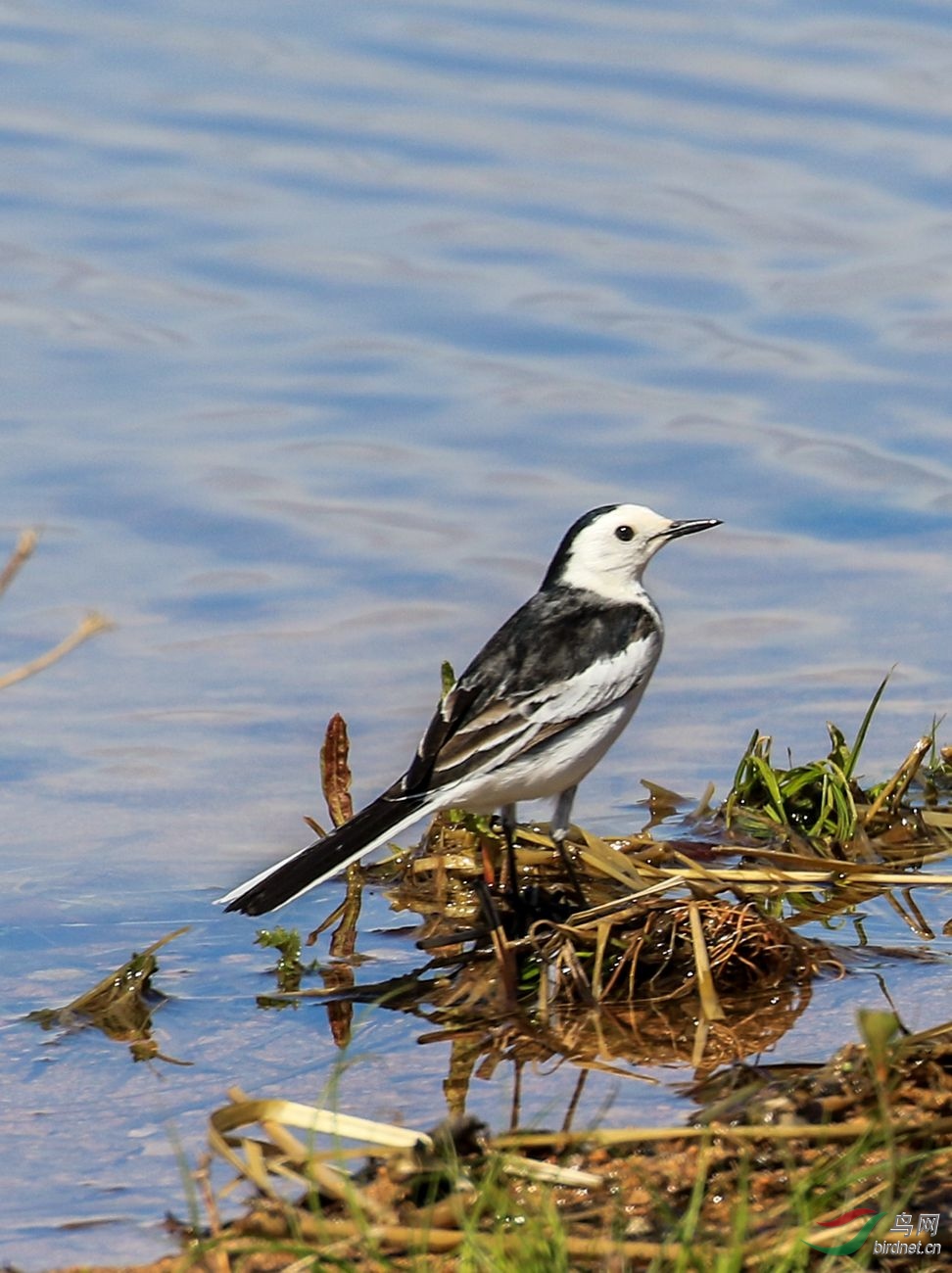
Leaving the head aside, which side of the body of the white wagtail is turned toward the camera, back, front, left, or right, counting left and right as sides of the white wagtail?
right
